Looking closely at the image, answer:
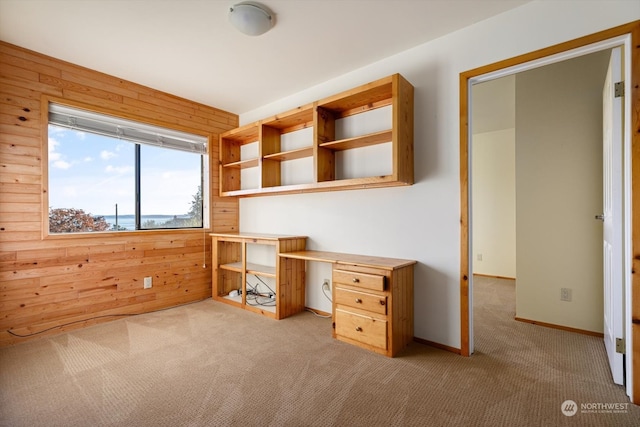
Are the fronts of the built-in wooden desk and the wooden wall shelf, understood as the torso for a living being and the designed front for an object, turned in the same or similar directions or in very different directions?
same or similar directions

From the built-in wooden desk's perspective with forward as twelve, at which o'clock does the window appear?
The window is roughly at 2 o'clock from the built-in wooden desk.

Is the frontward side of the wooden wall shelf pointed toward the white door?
no

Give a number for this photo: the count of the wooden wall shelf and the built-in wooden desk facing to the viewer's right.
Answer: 0

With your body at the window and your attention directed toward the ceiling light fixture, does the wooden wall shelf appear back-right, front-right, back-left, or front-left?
front-left

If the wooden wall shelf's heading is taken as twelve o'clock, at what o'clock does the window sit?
The window is roughly at 2 o'clock from the wooden wall shelf.

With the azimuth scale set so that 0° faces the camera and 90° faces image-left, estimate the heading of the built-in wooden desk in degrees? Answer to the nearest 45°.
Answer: approximately 45°

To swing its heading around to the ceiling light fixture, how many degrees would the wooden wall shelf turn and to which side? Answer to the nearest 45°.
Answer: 0° — it already faces it

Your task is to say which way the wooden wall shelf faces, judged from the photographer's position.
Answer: facing the viewer and to the left of the viewer

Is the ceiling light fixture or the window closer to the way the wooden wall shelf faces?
the ceiling light fixture

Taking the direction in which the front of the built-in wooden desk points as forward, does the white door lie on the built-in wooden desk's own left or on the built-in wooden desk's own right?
on the built-in wooden desk's own left
